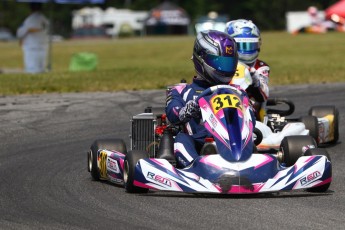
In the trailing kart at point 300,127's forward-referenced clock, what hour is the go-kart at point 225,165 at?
The go-kart is roughly at 11 o'clock from the trailing kart.

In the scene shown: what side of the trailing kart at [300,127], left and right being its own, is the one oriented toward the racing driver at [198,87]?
front

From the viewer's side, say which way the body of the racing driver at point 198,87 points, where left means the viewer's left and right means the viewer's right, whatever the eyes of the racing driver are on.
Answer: facing the viewer and to the right of the viewer

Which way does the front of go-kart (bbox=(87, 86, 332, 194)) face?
toward the camera

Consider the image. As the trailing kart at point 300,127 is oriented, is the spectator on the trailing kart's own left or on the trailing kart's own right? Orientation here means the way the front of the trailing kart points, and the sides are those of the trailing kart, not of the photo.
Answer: on the trailing kart's own right

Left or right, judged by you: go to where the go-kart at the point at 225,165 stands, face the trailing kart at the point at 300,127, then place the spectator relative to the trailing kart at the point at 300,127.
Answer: left

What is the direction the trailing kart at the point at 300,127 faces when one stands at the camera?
facing the viewer and to the left of the viewer

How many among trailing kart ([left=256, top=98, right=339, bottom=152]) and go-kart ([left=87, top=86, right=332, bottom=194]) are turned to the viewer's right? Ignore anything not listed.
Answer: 0
